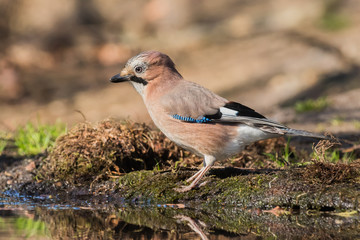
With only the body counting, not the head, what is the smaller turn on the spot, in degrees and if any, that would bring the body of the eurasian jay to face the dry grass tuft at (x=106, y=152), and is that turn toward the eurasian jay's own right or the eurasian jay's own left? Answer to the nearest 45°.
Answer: approximately 45° to the eurasian jay's own right

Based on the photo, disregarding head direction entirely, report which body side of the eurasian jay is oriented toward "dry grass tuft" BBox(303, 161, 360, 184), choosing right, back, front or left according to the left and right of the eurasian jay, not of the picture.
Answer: back

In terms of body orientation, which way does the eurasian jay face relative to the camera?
to the viewer's left
